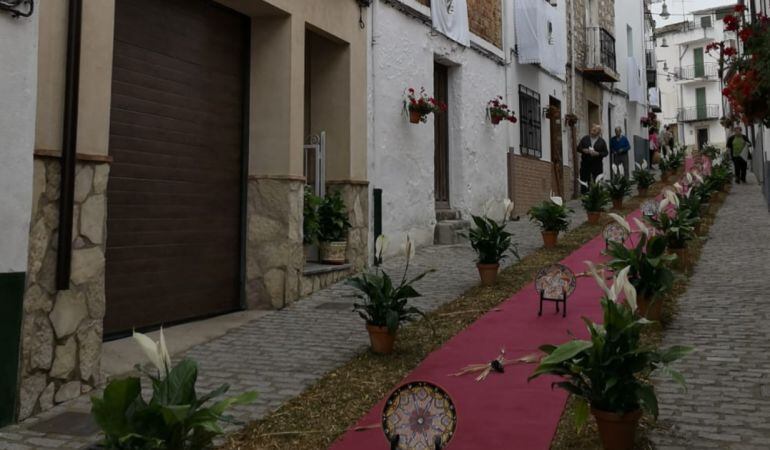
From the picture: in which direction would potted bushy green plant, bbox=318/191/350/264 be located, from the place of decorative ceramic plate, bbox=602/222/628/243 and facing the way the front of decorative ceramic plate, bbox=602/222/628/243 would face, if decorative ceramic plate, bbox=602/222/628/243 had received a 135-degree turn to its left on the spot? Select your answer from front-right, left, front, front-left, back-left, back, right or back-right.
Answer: back-left

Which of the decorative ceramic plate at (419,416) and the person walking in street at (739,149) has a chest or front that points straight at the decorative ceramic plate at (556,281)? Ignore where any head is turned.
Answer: the person walking in street

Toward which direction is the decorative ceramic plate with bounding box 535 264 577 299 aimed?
toward the camera

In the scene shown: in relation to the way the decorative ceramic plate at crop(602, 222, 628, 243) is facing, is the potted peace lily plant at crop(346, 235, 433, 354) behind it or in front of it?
in front

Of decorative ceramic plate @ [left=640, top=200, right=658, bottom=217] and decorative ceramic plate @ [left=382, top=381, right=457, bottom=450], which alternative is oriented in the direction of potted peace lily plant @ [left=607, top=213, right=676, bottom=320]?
decorative ceramic plate @ [left=640, top=200, right=658, bottom=217]

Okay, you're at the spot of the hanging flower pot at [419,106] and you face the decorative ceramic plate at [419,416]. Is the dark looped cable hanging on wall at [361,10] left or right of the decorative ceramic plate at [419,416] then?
right

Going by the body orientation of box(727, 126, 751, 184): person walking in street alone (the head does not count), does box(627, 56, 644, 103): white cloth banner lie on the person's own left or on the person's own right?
on the person's own right

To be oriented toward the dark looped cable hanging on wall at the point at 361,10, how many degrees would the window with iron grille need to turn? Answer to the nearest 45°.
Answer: approximately 45° to its right

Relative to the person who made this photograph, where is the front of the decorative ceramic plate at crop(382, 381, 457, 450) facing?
facing the viewer

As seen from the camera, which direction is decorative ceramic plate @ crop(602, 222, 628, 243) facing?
toward the camera

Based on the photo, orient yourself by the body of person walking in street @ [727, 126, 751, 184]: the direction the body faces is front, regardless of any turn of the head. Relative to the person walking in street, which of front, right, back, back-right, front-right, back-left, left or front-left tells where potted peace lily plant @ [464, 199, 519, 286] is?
front

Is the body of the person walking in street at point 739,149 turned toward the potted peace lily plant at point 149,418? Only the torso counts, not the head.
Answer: yes

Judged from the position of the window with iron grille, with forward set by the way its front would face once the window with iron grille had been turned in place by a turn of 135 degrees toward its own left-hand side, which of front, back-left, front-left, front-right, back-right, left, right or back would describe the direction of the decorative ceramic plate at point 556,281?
back

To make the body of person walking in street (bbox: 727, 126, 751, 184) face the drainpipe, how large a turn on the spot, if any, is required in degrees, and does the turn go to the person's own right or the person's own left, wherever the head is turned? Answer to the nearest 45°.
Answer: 0° — they already face it

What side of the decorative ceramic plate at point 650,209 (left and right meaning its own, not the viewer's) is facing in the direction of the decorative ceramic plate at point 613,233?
front
